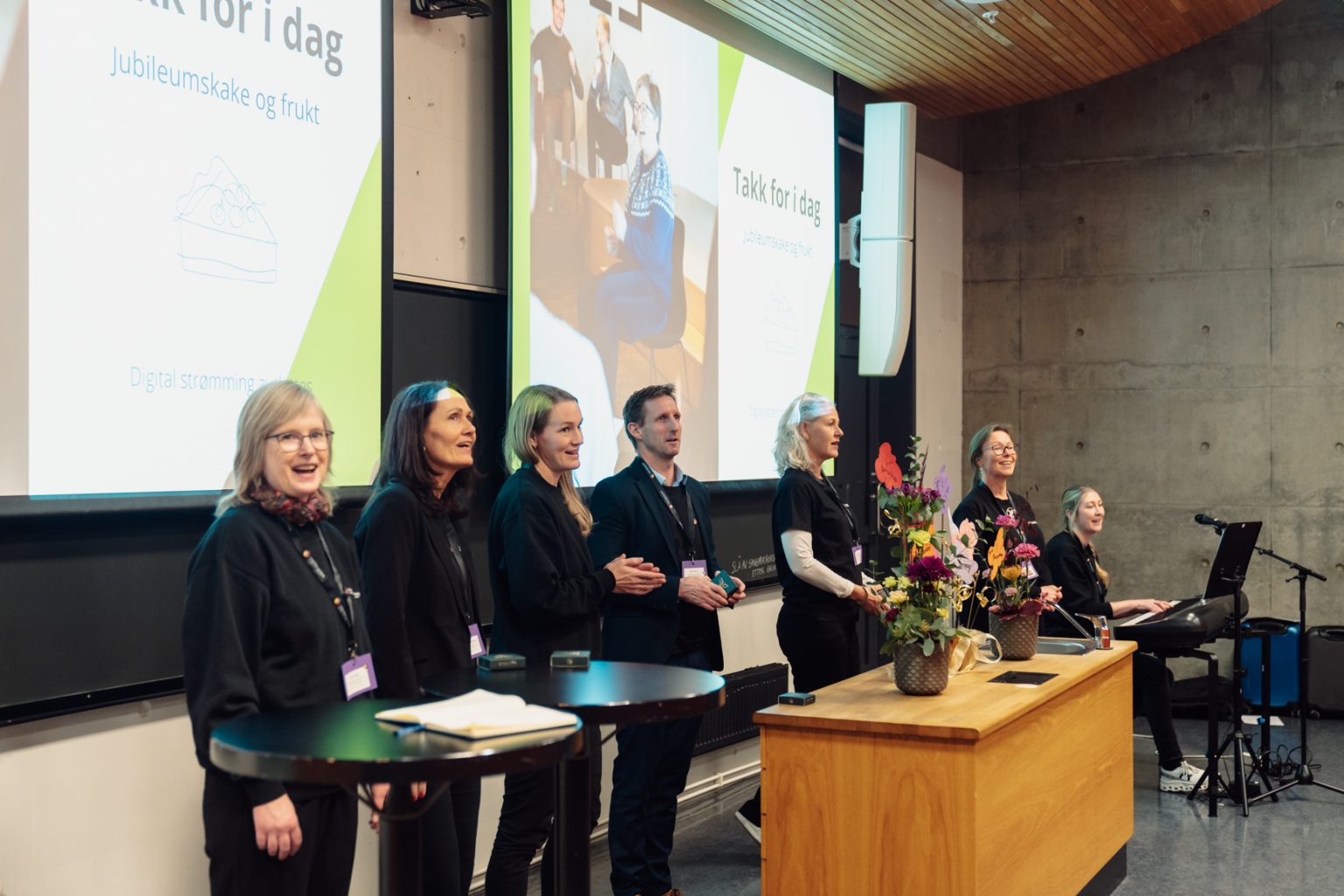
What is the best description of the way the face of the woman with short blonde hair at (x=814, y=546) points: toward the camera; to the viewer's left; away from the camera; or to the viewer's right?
to the viewer's right

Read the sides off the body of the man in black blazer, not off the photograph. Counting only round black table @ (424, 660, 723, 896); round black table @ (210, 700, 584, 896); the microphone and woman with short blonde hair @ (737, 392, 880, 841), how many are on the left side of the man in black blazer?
2

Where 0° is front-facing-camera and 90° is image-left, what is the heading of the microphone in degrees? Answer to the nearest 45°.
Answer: approximately 90°

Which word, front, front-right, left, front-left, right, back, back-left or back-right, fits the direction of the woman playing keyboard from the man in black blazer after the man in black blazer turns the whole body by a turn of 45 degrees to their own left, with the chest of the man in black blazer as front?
front-left

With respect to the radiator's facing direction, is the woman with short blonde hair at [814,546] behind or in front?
in front

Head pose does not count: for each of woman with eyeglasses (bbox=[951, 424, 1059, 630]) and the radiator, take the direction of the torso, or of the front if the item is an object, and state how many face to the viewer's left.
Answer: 0

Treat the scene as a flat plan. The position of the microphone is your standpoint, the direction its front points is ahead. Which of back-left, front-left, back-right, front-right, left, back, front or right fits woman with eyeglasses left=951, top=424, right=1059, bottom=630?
front-left

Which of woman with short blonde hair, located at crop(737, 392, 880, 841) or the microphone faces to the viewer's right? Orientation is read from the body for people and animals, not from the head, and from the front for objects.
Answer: the woman with short blonde hair

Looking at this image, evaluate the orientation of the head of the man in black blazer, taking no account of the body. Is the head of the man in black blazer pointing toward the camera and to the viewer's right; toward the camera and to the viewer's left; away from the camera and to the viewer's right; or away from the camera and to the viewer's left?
toward the camera and to the viewer's right

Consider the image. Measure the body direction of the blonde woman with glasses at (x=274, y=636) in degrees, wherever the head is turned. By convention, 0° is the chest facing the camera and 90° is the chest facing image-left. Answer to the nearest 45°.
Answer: approximately 315°

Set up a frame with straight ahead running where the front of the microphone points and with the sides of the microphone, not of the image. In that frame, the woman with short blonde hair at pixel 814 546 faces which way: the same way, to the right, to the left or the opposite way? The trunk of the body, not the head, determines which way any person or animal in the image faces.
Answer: the opposite way

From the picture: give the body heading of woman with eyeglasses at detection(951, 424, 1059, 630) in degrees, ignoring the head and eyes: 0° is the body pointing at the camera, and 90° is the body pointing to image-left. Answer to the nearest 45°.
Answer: approximately 315°

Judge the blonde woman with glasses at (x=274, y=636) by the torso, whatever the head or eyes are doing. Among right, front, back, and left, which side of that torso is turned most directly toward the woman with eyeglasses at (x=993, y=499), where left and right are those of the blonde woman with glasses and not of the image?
left

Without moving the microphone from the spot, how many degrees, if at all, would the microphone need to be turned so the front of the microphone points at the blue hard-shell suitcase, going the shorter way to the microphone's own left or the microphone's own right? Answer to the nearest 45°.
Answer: approximately 90° to the microphone's own right

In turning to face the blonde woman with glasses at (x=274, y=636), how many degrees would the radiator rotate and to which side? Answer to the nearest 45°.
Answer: approximately 45° to its right
